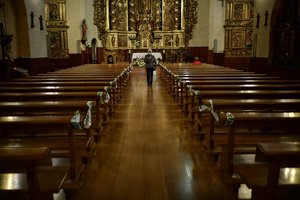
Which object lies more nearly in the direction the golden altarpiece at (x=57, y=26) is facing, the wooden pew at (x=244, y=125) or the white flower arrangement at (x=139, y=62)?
the wooden pew

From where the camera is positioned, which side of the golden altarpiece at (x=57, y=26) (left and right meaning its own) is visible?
front

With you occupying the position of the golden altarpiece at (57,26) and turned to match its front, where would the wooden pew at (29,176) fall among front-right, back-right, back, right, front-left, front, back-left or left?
front

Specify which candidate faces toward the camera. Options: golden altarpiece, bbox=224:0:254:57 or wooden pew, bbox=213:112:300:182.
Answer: the golden altarpiece

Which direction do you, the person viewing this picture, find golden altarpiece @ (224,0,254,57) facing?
facing the viewer

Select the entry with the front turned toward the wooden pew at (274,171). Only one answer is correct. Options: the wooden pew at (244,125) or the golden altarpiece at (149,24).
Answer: the golden altarpiece

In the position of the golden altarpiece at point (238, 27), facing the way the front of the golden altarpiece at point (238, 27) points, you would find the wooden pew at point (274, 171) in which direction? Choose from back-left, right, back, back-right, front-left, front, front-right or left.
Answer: front

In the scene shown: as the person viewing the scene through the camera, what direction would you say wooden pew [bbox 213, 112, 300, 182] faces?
facing away from the viewer

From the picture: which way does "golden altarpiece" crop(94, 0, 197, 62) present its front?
toward the camera

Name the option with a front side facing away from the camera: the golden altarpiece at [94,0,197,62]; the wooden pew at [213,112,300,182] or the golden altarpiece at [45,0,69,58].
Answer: the wooden pew

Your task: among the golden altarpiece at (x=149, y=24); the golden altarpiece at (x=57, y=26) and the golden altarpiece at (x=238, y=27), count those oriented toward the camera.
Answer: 3

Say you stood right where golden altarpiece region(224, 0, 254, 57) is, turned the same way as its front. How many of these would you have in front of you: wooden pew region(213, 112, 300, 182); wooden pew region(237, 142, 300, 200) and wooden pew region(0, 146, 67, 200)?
3

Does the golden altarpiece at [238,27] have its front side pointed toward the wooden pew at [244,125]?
yes

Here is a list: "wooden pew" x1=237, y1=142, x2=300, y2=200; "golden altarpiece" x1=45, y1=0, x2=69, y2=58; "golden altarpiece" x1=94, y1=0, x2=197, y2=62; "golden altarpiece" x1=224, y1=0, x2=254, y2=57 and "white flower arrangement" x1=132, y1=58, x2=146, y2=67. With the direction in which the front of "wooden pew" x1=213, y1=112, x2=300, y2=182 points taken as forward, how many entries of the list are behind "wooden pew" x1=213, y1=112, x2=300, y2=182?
1

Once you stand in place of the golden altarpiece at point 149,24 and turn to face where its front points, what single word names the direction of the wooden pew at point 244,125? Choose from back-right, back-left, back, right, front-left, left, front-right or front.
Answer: front

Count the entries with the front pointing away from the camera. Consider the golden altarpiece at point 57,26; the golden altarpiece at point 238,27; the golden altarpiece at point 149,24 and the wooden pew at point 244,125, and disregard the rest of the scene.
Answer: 1

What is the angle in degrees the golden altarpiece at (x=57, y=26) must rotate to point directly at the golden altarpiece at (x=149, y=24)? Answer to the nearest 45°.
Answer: approximately 90° to its left

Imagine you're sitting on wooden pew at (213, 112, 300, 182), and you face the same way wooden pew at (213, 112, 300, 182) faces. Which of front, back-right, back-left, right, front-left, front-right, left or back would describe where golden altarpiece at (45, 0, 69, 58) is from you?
front-left
